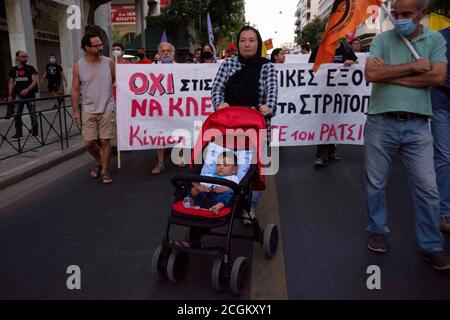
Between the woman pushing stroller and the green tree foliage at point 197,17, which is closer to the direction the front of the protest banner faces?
the woman pushing stroller

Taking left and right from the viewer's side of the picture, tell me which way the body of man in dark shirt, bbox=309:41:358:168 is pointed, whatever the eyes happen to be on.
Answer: facing the viewer

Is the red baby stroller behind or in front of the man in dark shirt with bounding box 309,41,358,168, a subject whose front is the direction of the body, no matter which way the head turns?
in front

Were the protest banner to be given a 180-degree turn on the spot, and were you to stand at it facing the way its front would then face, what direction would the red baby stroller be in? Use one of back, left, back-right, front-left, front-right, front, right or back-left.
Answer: back

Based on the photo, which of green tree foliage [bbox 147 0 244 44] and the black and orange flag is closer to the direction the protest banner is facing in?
the black and orange flag

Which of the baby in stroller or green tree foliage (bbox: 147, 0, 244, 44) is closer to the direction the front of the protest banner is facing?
the baby in stroller

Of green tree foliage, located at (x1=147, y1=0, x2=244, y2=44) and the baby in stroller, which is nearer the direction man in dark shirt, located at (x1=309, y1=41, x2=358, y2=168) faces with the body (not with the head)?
the baby in stroller

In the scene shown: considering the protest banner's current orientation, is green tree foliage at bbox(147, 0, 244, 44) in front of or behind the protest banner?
behind

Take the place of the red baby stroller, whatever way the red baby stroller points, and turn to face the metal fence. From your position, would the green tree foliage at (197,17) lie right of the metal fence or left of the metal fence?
right

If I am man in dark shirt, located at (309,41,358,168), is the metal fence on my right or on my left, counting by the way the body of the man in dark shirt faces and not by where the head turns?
on my right

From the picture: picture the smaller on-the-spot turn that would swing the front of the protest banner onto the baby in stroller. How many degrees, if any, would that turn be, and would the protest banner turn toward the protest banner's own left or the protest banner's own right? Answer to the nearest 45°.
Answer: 0° — it already faces them
